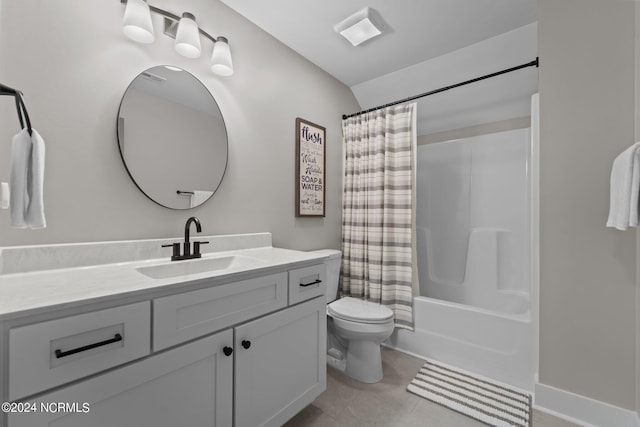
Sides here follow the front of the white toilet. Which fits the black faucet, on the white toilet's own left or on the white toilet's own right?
on the white toilet's own right

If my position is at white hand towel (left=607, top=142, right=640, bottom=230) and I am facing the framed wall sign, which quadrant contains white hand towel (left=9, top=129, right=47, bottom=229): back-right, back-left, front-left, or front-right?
front-left

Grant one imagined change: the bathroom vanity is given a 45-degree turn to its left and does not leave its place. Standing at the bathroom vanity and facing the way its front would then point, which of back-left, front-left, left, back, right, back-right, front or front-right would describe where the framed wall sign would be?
front-left

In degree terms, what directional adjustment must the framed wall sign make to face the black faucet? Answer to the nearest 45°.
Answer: approximately 90° to its right

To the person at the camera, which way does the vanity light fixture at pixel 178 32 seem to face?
facing the viewer and to the right of the viewer

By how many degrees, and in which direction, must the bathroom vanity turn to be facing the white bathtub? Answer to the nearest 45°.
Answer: approximately 45° to its left

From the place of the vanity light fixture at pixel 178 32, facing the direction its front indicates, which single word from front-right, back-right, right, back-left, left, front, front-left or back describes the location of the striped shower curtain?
front-left

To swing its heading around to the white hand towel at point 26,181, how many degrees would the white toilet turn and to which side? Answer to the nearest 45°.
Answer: approximately 90° to its right

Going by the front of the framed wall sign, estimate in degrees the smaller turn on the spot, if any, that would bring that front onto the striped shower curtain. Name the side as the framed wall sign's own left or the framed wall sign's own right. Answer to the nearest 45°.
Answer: approximately 45° to the framed wall sign's own left

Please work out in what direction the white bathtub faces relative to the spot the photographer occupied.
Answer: facing the viewer and to the left of the viewer

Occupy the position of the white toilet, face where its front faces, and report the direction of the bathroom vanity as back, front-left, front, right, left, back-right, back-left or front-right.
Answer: right

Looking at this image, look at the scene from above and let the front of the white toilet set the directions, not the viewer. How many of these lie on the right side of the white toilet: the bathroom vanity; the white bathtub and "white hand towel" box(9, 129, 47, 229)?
2

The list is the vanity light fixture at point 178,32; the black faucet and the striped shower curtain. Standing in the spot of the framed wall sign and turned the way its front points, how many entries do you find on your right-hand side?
2
